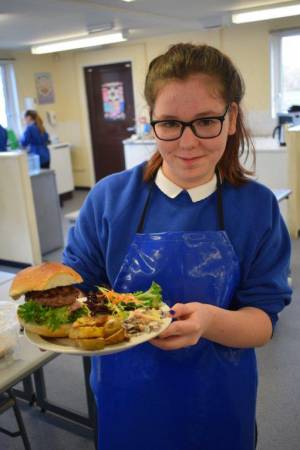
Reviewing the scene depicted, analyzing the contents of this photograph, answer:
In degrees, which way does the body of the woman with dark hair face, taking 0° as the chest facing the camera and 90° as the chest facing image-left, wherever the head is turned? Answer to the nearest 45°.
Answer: approximately 0°

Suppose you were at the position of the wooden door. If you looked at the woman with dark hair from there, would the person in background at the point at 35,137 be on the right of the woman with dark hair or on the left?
right

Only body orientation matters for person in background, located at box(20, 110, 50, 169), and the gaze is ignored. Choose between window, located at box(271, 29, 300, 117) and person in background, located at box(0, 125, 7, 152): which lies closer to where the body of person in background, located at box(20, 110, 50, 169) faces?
the person in background

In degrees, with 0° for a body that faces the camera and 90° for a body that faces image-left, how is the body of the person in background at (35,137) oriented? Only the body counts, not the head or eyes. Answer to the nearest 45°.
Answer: approximately 90°

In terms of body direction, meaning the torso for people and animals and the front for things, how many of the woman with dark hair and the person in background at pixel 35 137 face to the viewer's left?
1

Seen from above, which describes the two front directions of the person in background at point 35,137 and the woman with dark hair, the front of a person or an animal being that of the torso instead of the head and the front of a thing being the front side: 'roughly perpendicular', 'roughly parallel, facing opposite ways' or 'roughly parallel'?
roughly perpendicular

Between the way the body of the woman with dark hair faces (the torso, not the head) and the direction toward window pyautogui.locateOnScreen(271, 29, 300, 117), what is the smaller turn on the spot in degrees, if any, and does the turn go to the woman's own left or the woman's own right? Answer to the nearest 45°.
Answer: approximately 180°

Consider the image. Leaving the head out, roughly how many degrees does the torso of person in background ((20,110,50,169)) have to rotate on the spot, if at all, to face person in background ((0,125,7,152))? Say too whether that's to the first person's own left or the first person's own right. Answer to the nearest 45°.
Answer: approximately 45° to the first person's own left

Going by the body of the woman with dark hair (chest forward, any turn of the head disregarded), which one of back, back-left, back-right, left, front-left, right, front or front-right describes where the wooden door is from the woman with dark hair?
back
